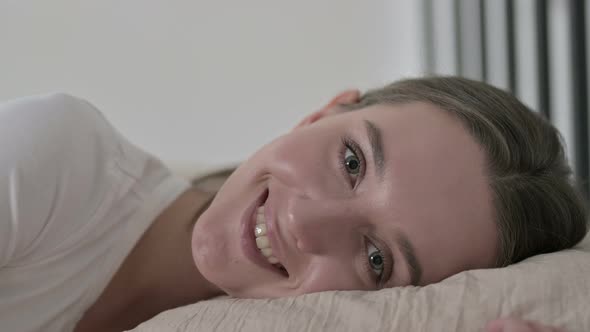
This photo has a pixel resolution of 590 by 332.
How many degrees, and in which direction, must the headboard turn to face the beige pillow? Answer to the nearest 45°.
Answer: approximately 45° to its left

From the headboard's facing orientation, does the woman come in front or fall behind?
in front

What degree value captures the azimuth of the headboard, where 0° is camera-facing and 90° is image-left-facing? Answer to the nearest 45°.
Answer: approximately 45°
